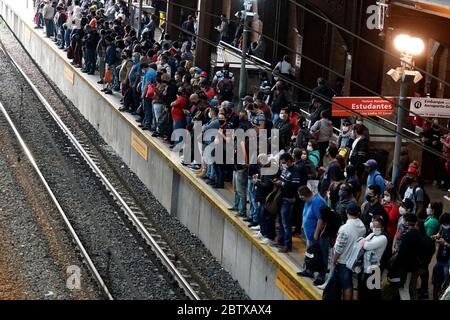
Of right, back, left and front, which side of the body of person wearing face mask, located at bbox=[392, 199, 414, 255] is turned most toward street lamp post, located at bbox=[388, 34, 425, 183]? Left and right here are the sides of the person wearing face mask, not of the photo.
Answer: right

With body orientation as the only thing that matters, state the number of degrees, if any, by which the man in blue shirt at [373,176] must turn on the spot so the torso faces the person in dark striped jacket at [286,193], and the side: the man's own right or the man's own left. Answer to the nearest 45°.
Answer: approximately 45° to the man's own right

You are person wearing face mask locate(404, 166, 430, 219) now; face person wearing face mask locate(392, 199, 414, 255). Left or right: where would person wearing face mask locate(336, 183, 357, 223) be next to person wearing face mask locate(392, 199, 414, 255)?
right

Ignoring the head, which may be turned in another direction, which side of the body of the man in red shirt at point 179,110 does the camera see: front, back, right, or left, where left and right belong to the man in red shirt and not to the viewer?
left

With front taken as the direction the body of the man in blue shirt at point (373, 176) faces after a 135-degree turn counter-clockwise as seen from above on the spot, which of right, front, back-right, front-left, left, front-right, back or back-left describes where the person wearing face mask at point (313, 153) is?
back-left

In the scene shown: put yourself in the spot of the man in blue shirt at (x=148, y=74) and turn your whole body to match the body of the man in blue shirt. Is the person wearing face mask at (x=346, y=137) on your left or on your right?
on your left

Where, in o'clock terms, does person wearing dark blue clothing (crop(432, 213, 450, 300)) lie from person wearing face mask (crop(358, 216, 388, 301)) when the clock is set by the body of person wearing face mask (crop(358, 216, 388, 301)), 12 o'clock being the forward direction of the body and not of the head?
person wearing dark blue clothing (crop(432, 213, 450, 300)) is roughly at 6 o'clock from person wearing face mask (crop(358, 216, 388, 301)).

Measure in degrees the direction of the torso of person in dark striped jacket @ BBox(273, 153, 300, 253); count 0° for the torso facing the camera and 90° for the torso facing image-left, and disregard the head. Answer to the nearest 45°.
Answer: approximately 45°

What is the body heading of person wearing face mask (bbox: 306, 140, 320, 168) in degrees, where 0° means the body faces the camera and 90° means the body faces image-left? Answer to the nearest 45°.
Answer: approximately 45°

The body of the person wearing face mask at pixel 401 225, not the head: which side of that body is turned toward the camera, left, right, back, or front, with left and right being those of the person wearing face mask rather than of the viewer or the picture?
left

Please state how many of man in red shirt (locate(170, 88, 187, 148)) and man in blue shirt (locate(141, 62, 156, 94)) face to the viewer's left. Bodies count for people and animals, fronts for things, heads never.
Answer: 2

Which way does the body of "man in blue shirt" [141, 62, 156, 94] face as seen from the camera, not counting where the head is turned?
to the viewer's left
